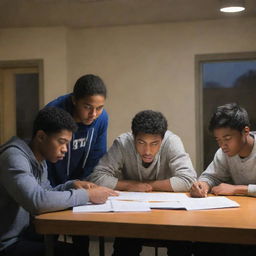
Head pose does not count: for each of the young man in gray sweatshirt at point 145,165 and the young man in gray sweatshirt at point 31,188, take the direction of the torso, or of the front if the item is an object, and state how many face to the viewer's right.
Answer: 1

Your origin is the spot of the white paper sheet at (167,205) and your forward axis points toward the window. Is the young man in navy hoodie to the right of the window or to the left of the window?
left

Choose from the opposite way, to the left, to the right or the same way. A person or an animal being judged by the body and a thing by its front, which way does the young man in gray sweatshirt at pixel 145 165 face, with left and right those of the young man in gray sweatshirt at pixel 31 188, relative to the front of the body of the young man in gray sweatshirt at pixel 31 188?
to the right

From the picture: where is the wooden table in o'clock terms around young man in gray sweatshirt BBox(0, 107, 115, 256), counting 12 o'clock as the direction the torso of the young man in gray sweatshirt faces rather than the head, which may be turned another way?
The wooden table is roughly at 1 o'clock from the young man in gray sweatshirt.

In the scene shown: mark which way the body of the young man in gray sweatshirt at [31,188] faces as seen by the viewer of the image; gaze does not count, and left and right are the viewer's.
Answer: facing to the right of the viewer

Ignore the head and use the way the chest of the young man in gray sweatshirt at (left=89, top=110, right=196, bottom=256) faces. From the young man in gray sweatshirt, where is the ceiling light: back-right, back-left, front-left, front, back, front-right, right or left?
back-left

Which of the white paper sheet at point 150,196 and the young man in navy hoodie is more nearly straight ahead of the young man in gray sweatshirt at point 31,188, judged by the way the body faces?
the white paper sheet

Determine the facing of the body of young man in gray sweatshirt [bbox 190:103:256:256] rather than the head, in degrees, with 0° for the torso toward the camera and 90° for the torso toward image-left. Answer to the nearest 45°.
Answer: approximately 45°
